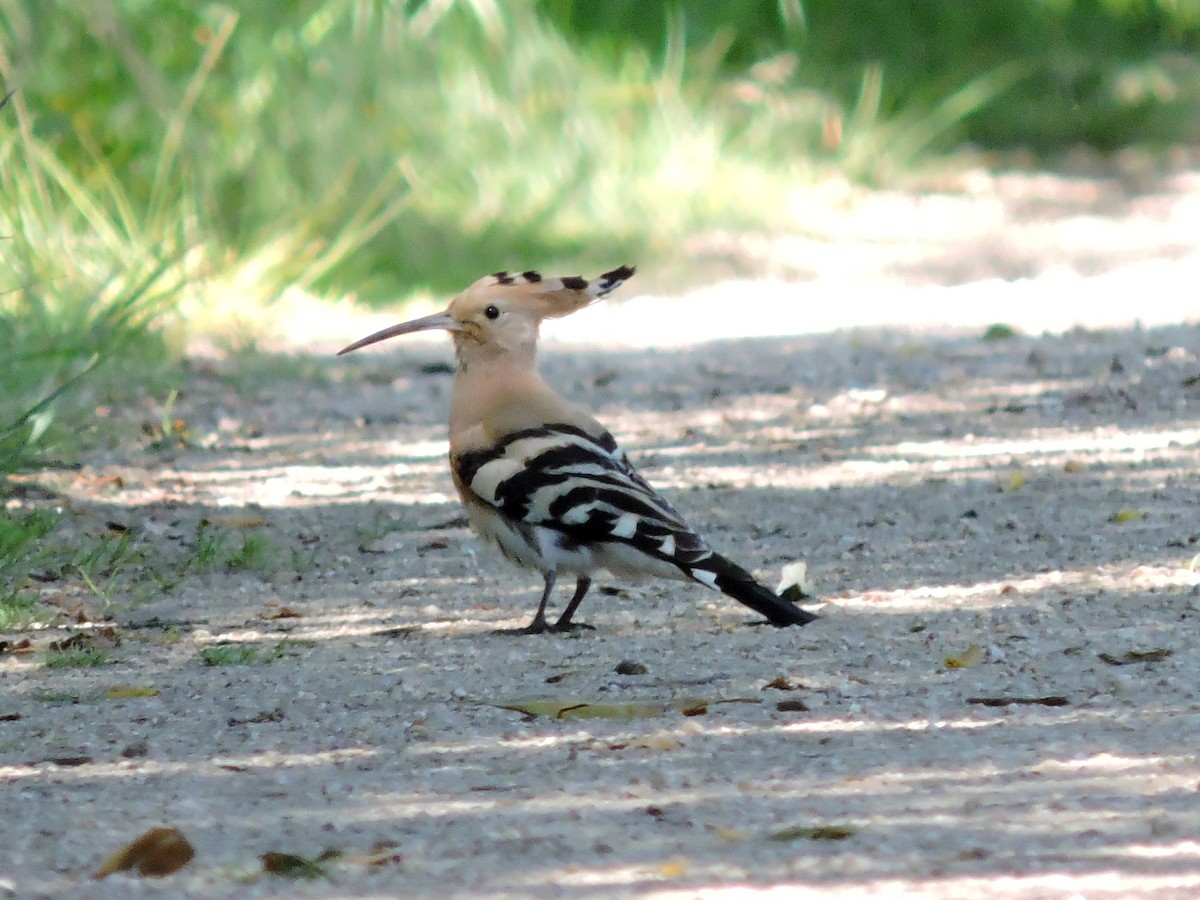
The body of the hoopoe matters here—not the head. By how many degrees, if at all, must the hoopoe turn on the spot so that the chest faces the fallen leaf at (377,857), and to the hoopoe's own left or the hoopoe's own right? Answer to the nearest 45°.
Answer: approximately 90° to the hoopoe's own left

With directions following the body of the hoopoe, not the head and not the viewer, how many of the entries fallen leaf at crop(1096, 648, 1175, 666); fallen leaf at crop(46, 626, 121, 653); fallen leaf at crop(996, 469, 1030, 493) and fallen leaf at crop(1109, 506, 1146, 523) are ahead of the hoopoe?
1

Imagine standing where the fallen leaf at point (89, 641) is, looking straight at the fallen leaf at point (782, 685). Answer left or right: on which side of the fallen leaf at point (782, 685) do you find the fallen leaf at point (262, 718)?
right

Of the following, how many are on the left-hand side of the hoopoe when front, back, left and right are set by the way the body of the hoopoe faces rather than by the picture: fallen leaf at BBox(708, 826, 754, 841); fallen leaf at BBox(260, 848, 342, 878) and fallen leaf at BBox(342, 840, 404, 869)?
3

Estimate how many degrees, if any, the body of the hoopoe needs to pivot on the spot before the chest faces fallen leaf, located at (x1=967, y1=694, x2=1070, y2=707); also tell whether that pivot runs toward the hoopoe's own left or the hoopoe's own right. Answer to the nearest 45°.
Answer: approximately 135° to the hoopoe's own left

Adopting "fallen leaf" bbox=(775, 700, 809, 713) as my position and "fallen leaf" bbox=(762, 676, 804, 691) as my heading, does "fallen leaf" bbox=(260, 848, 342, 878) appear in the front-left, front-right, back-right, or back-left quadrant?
back-left

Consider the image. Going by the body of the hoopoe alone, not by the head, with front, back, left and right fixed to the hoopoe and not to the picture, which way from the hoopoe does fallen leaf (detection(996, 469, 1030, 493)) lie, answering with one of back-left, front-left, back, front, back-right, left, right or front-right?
back-right

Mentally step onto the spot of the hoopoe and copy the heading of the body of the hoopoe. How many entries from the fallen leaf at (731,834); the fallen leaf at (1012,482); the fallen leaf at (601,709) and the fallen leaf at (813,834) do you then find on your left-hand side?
3

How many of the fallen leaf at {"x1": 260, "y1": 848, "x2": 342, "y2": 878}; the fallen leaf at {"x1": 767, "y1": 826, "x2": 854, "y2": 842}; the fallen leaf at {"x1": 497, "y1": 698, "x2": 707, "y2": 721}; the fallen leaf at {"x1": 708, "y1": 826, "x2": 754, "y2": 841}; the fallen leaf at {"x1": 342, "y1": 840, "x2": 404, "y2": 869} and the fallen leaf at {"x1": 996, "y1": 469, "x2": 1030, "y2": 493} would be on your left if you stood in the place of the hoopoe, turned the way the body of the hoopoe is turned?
5

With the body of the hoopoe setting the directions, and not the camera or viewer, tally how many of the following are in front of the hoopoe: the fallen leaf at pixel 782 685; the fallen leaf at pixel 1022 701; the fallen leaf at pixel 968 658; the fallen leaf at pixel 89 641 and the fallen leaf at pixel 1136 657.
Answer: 1

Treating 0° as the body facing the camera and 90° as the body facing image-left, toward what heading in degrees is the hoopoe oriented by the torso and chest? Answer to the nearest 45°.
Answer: approximately 90°

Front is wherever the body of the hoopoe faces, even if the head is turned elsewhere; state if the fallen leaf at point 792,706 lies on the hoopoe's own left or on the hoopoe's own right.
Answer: on the hoopoe's own left

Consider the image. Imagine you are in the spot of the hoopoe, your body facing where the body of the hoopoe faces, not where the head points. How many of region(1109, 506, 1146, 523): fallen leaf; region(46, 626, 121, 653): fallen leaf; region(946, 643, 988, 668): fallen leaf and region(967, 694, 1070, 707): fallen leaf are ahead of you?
1

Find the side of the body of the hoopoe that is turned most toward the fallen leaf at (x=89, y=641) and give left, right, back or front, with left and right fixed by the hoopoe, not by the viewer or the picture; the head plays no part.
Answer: front
